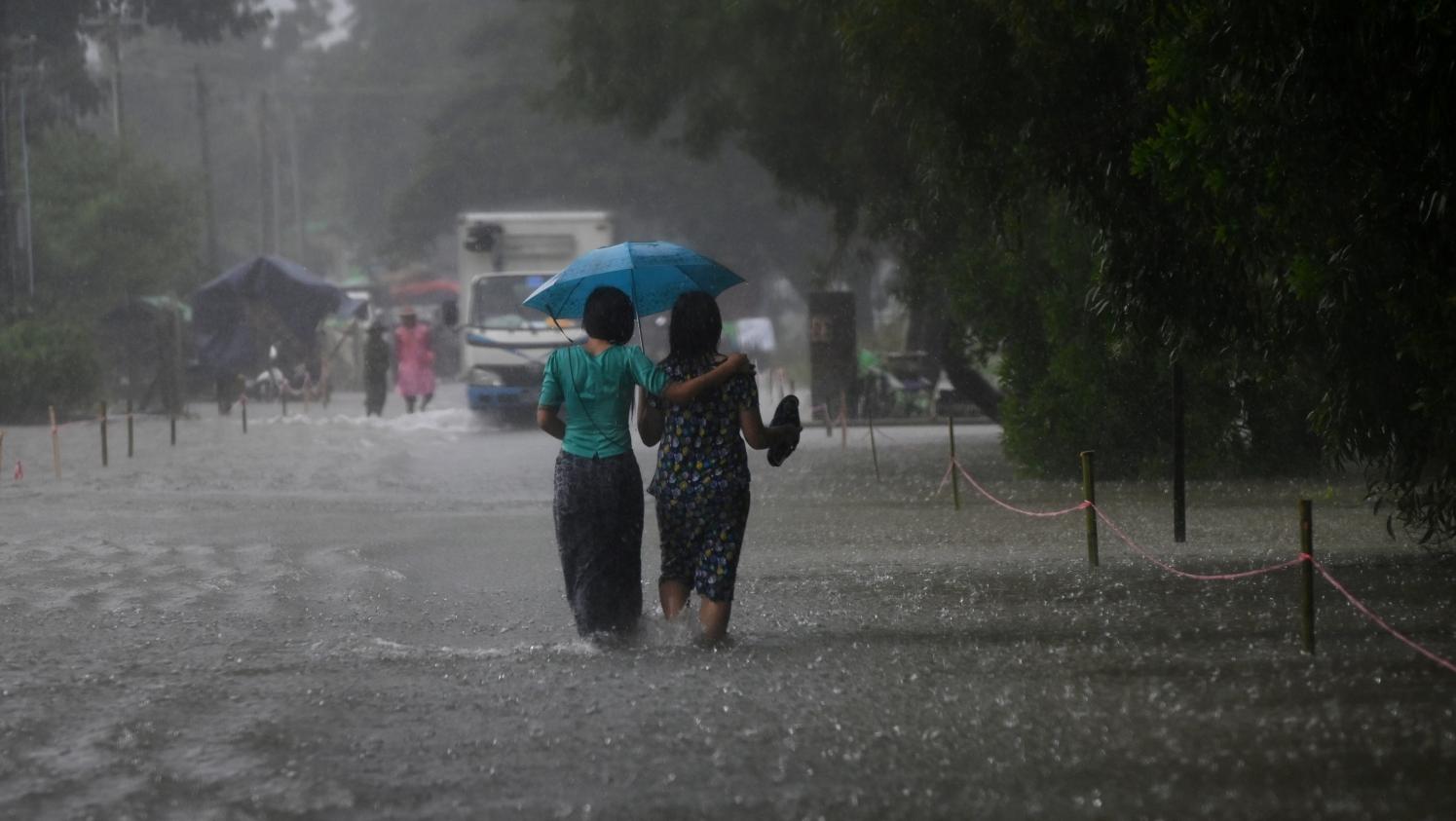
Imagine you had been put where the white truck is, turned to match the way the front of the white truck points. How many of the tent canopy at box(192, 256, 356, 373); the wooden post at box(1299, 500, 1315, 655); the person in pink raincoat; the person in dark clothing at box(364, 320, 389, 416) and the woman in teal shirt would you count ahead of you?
2

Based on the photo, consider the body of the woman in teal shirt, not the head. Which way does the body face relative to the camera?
away from the camera

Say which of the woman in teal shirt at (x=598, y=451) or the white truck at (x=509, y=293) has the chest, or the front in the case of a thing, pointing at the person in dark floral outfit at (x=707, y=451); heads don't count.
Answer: the white truck

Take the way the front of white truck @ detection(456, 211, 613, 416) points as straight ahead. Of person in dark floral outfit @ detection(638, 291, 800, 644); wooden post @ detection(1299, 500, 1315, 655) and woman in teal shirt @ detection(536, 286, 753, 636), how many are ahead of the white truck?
3

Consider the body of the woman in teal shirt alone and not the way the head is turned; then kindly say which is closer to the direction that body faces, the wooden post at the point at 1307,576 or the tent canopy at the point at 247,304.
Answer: the tent canopy

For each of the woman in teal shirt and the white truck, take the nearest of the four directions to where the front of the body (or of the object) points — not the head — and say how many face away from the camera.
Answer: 1

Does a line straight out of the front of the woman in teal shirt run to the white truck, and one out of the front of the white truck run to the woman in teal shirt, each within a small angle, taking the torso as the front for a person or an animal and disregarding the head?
yes

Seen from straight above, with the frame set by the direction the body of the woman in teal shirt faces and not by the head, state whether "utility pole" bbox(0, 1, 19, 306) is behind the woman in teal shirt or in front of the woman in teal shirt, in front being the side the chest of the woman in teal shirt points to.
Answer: in front

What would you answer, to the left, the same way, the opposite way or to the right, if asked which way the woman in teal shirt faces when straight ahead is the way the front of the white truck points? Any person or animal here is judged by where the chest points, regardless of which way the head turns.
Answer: the opposite way

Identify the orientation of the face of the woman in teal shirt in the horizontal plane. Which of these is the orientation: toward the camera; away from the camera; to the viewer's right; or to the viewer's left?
away from the camera

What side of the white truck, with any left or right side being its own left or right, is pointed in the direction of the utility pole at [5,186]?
right

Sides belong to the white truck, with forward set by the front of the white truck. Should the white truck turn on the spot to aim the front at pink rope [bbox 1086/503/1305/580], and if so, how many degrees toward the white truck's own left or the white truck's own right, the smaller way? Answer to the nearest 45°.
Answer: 0° — it already faces it

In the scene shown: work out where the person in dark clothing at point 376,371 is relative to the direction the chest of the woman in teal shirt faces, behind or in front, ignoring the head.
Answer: in front

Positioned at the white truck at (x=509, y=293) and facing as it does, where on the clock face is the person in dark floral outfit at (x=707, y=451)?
The person in dark floral outfit is roughly at 12 o'clock from the white truck.

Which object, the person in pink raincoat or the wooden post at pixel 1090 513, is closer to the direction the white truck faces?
the wooden post
